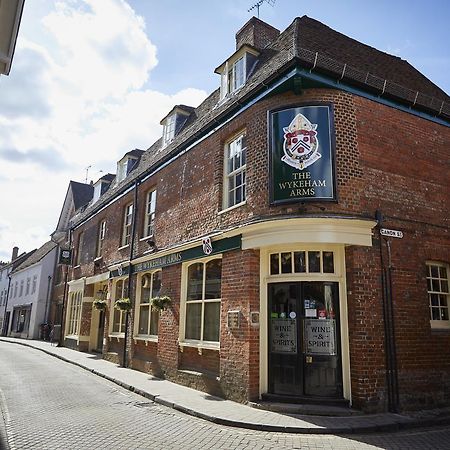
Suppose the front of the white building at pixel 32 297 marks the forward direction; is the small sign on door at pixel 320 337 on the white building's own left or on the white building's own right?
on the white building's own left

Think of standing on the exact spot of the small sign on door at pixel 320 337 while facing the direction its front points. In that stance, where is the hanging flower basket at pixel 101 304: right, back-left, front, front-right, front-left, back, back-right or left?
back-right

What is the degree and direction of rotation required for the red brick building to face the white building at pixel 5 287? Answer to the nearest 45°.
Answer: approximately 90° to its right

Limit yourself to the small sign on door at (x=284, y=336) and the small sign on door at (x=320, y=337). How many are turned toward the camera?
2

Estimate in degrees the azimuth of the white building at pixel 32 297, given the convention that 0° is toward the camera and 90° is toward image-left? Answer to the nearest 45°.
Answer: approximately 45°

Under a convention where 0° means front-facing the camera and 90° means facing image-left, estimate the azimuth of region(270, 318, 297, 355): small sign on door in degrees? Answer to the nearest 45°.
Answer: approximately 0°

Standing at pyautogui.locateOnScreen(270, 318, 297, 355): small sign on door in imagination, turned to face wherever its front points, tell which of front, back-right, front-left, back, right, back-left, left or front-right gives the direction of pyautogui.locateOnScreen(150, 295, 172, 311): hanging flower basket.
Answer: back-right

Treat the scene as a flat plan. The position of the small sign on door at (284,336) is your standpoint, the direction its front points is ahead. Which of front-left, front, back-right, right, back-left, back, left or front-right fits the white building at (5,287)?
back-right
